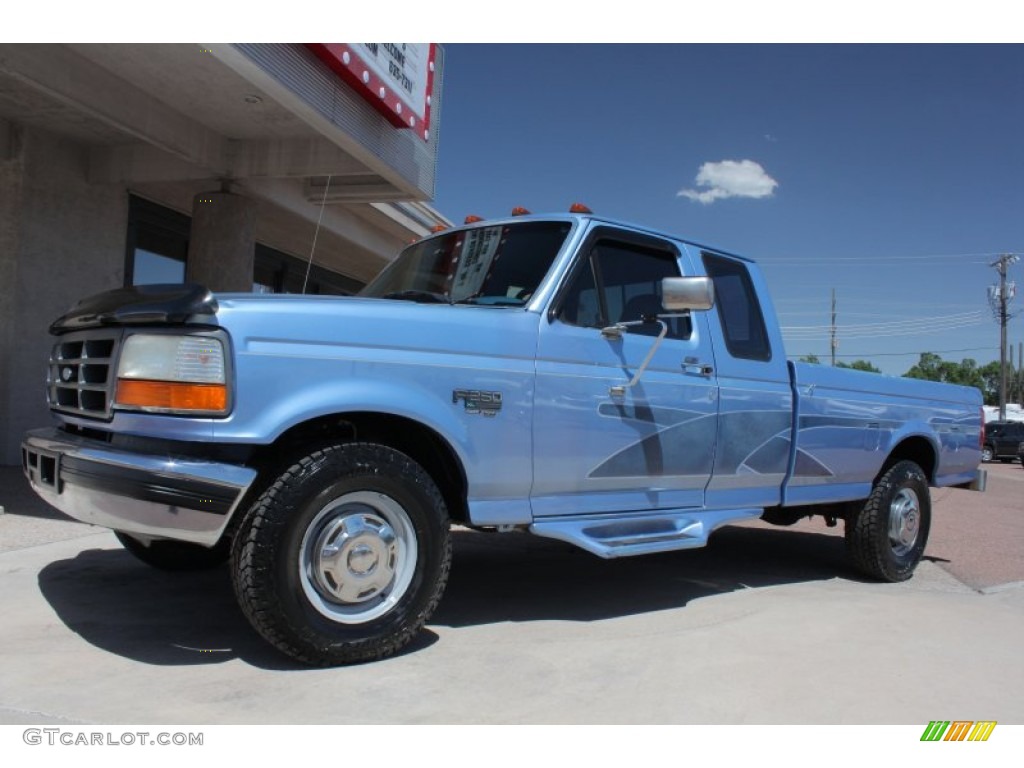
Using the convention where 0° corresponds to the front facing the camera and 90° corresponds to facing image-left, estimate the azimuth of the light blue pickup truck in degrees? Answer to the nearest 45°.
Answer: approximately 45°

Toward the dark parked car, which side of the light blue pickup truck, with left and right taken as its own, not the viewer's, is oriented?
back
